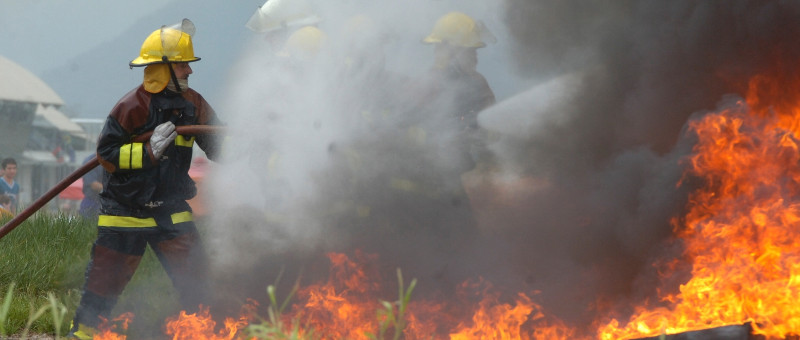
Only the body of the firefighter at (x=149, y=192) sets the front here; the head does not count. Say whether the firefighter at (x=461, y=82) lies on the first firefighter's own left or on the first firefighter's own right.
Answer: on the first firefighter's own left

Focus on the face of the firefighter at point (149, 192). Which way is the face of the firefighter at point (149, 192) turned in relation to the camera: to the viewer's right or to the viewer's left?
to the viewer's right

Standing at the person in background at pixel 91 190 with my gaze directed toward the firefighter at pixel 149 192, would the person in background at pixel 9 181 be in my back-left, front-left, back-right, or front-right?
back-right

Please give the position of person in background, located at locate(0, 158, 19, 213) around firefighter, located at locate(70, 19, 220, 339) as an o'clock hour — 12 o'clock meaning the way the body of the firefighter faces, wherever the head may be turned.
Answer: The person in background is roughly at 7 o'clock from the firefighter.

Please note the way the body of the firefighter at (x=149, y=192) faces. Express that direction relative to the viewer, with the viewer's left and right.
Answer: facing the viewer and to the right of the viewer

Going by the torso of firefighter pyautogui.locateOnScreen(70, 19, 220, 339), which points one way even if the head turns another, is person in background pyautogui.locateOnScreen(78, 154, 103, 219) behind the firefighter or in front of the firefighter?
behind

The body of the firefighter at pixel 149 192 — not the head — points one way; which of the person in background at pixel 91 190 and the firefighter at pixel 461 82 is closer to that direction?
the firefighter

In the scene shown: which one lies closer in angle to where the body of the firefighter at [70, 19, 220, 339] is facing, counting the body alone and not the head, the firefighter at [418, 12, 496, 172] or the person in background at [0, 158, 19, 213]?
the firefighter
